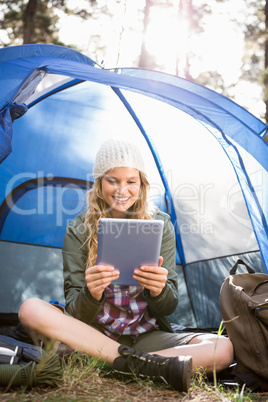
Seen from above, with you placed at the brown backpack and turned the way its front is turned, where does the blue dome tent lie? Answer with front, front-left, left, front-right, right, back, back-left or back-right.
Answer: back

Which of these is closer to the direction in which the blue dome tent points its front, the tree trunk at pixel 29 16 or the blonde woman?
the blonde woman

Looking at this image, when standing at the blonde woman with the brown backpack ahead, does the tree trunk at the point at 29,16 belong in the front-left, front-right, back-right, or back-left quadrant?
back-left

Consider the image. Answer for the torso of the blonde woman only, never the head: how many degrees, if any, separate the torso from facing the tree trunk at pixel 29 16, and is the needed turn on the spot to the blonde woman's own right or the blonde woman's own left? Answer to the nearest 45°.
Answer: approximately 180°

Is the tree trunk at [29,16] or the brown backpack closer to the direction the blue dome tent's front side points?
the brown backpack

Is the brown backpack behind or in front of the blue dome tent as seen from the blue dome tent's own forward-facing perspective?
in front

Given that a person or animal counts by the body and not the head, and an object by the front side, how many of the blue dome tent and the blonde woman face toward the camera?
2
